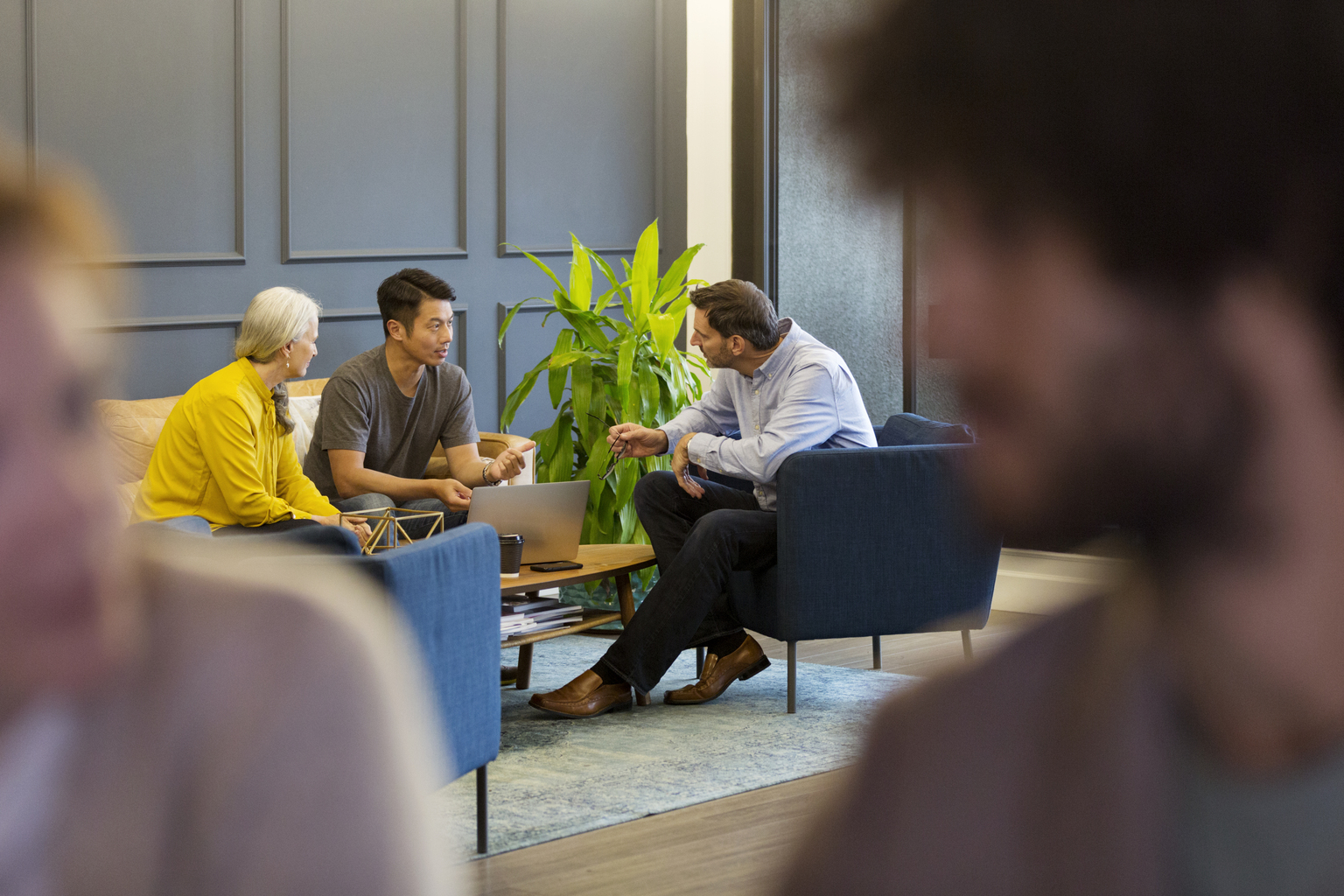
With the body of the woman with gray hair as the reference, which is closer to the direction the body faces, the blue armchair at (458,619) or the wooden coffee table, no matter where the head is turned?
the wooden coffee table

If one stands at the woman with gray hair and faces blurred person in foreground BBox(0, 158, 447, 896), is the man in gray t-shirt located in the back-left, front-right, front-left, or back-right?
back-left

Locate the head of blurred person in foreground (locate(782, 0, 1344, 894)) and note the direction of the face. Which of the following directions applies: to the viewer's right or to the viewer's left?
to the viewer's left

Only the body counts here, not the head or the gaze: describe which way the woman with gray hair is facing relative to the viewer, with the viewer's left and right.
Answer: facing to the right of the viewer

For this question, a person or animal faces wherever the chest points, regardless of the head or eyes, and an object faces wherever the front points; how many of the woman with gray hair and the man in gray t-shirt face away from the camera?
0

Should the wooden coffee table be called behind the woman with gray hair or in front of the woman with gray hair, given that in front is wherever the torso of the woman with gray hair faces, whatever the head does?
in front

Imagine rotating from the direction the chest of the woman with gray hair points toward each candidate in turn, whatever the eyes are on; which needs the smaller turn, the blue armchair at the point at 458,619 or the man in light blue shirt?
the man in light blue shirt

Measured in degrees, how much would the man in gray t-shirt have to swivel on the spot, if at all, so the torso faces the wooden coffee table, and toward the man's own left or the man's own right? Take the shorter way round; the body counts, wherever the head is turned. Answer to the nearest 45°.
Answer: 0° — they already face it

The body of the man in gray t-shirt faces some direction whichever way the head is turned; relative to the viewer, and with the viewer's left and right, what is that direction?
facing the viewer and to the right of the viewer

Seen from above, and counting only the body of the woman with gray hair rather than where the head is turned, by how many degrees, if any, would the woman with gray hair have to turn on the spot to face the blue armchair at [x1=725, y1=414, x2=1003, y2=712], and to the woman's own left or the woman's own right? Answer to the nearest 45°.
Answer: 0° — they already face it

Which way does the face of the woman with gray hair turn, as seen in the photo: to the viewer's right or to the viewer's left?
to the viewer's right
